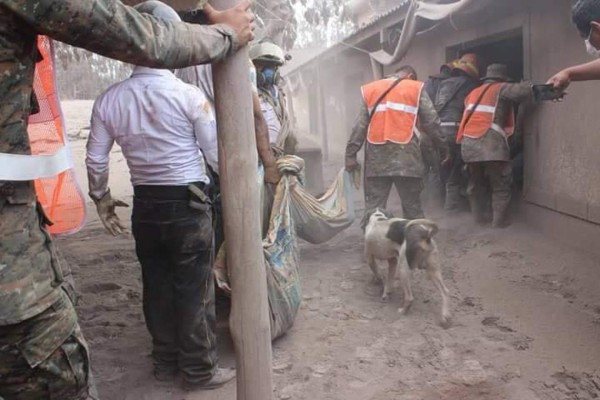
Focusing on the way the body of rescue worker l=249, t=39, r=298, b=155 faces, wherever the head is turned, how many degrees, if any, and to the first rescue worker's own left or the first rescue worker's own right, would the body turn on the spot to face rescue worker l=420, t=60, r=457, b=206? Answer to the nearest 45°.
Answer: approximately 135° to the first rescue worker's own left

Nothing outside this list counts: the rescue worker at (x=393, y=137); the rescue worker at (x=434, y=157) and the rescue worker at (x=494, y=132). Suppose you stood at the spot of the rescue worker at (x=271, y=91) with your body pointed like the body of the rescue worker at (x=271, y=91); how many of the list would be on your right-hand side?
0

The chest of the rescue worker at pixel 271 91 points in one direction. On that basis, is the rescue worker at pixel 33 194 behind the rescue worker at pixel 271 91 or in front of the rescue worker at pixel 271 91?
in front

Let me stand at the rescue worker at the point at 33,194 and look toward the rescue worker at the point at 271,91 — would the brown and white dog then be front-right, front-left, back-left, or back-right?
front-right

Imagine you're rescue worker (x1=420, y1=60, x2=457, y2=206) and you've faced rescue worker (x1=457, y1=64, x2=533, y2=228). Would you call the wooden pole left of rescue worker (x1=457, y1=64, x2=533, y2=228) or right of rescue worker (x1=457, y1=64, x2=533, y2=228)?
right

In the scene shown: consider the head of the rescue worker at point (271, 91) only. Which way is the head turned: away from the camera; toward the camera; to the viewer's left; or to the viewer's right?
toward the camera

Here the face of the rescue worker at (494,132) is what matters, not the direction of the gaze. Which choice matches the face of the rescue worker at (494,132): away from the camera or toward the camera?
away from the camera

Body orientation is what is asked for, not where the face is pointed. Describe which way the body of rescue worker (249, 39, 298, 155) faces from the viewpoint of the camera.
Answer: toward the camera

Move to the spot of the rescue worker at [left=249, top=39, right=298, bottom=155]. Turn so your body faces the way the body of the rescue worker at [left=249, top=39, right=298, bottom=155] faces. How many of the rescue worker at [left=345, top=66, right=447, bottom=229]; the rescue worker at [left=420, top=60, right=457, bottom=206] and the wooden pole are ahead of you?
1
